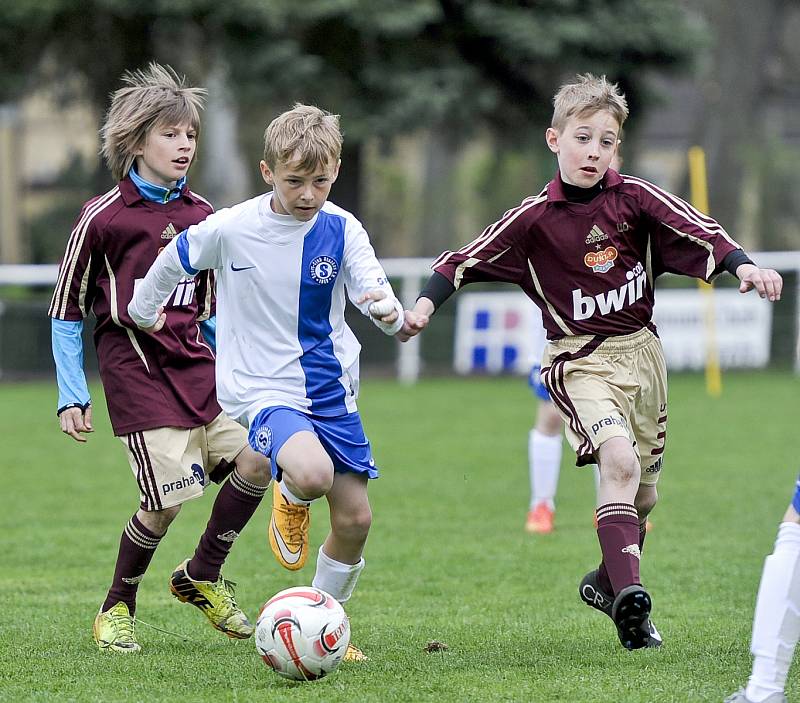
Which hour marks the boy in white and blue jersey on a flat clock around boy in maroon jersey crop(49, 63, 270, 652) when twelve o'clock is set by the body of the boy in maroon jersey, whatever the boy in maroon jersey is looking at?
The boy in white and blue jersey is roughly at 12 o'clock from the boy in maroon jersey.

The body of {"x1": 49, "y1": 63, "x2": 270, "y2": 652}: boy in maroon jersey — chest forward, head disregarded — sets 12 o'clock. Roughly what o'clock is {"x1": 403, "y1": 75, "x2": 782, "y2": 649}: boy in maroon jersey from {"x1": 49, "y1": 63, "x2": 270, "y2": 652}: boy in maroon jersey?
{"x1": 403, "y1": 75, "x2": 782, "y2": 649}: boy in maroon jersey is roughly at 11 o'clock from {"x1": 49, "y1": 63, "x2": 270, "y2": 652}: boy in maroon jersey.

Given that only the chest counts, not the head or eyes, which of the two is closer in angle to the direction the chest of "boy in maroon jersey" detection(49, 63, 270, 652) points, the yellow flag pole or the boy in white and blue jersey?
the boy in white and blue jersey

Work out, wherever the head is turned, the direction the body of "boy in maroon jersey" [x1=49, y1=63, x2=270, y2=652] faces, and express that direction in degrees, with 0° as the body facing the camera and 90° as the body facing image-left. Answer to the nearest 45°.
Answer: approximately 315°

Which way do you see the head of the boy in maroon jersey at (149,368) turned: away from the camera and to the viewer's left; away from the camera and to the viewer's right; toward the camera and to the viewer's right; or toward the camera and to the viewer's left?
toward the camera and to the viewer's right
